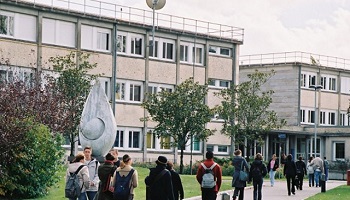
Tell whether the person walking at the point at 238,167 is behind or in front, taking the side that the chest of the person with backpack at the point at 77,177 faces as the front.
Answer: in front

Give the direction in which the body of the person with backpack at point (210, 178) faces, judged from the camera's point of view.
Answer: away from the camera

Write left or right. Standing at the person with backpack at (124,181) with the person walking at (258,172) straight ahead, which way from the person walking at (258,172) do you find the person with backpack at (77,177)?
left

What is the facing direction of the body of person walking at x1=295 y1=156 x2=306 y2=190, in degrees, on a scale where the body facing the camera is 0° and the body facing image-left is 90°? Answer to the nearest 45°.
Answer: approximately 180°

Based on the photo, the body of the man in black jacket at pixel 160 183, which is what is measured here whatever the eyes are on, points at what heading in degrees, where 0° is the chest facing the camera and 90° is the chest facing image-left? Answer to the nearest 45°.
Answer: approximately 180°

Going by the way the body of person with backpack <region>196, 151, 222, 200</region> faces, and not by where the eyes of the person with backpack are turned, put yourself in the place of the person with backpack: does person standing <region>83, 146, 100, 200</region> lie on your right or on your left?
on your left

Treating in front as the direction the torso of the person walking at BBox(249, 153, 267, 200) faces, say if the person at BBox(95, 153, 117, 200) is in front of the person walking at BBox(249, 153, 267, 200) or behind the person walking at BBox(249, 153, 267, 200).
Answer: behind
